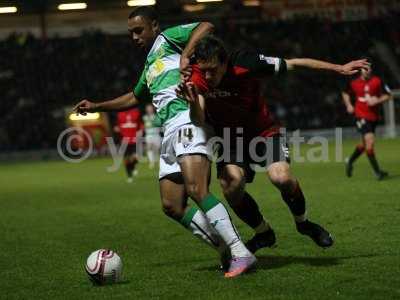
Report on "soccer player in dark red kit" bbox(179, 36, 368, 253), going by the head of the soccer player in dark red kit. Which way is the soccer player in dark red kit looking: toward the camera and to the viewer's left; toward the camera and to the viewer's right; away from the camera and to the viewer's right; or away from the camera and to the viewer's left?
toward the camera and to the viewer's left

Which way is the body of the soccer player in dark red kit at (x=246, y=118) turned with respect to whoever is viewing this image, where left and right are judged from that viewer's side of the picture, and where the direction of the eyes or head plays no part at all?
facing the viewer and to the left of the viewer

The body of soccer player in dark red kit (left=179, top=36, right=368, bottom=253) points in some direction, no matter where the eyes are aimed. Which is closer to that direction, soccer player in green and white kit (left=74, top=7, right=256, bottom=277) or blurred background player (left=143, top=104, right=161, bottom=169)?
the soccer player in green and white kit

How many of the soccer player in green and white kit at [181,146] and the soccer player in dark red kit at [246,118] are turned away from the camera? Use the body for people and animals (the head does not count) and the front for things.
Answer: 0

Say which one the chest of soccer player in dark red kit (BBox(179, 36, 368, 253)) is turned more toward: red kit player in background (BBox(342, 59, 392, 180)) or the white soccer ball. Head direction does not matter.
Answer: the white soccer ball

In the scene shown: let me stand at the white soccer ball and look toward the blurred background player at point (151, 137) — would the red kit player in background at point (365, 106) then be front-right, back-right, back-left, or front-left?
front-right

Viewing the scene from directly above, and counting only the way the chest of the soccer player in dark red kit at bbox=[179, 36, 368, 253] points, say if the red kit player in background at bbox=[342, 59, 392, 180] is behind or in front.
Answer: behind

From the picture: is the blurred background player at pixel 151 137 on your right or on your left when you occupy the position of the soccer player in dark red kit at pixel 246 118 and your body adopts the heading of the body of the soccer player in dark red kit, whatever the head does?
on your right
